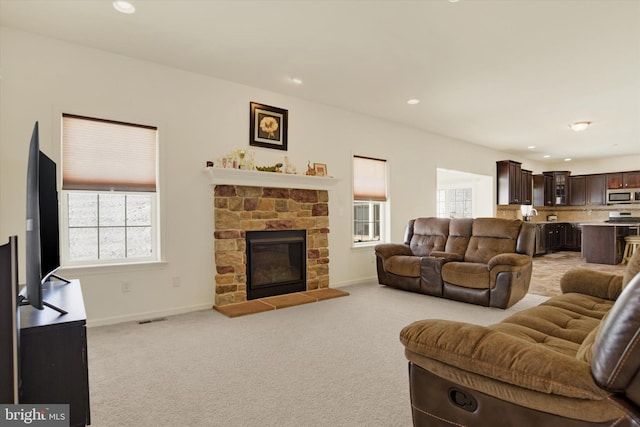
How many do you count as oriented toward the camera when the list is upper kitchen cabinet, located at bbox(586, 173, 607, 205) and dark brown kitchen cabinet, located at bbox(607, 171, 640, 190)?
2

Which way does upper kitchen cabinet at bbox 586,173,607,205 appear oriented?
toward the camera

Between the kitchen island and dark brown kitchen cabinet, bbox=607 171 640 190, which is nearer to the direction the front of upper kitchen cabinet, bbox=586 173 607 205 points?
the kitchen island

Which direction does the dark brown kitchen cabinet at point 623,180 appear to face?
toward the camera

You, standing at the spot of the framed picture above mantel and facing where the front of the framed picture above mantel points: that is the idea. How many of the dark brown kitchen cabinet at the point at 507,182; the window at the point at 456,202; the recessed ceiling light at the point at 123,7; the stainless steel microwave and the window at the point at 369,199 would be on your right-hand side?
1

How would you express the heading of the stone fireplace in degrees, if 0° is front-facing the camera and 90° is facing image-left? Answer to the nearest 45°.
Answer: approximately 315°

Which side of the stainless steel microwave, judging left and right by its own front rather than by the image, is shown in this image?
front

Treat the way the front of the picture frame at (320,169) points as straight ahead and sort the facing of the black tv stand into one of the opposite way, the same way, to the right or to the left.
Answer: to the left

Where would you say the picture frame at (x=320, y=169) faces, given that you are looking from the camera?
facing the viewer and to the right of the viewer

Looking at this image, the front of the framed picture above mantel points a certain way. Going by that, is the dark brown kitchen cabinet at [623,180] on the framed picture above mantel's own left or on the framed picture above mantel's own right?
on the framed picture above mantel's own left

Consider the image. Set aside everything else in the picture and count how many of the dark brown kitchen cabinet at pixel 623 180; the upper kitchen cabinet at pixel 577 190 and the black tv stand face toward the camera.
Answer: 2

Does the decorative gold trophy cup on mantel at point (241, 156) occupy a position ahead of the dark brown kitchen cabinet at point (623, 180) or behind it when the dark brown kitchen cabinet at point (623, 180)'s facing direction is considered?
ahead

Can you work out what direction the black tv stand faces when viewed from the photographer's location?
facing to the right of the viewer

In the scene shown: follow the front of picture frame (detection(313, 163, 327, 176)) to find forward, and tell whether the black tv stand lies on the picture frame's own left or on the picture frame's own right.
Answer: on the picture frame's own right

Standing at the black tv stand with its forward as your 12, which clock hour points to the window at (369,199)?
The window is roughly at 11 o'clock from the black tv stand.
